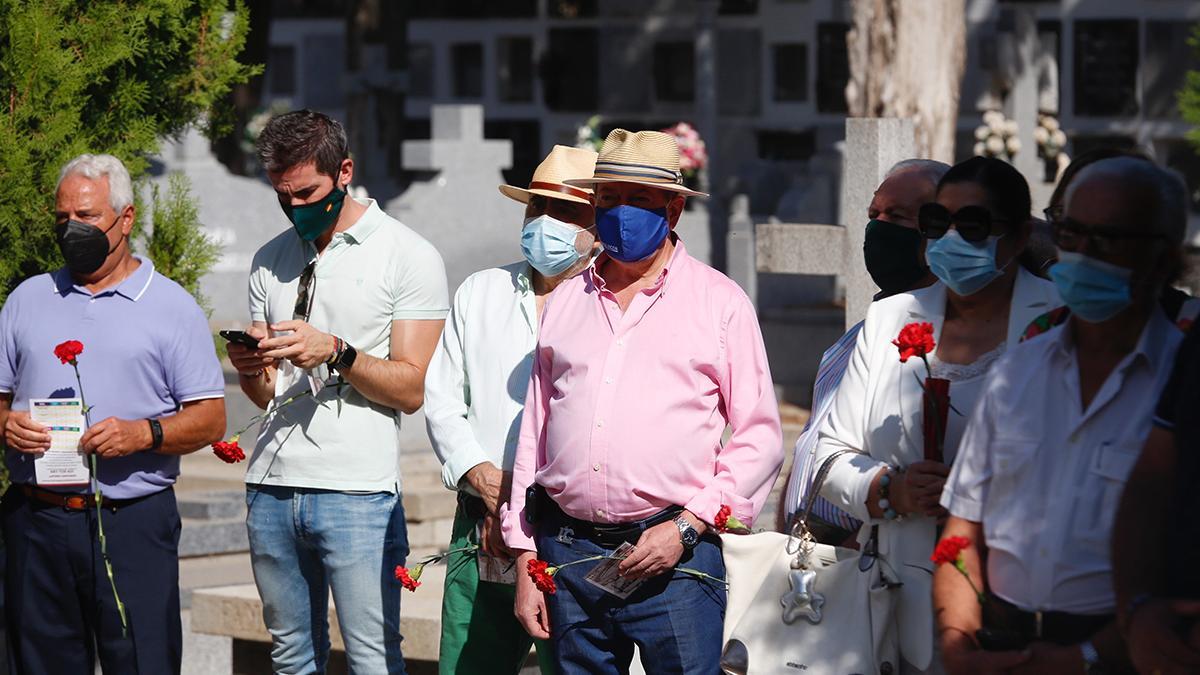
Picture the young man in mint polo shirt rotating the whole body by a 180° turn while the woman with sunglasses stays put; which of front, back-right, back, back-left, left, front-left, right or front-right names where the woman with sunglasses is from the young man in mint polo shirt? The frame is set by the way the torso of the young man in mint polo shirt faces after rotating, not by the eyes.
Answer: right

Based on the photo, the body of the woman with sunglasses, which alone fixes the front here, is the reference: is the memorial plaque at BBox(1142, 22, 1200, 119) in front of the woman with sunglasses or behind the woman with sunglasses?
behind

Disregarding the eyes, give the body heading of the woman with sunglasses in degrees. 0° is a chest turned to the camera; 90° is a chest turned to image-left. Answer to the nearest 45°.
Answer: approximately 45°

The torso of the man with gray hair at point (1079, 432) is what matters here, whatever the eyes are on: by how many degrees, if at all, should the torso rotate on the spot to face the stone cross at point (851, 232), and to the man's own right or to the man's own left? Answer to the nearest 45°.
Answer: approximately 135° to the man's own right

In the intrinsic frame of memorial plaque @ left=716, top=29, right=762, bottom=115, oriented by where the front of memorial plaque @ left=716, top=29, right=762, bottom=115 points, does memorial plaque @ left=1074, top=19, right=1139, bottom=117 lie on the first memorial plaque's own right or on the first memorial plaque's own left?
on the first memorial plaque's own left

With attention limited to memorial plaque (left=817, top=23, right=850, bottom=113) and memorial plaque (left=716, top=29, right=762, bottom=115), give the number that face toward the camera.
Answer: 2

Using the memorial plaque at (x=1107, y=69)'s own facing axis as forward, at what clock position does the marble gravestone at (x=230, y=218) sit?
The marble gravestone is roughly at 2 o'clock from the memorial plaque.

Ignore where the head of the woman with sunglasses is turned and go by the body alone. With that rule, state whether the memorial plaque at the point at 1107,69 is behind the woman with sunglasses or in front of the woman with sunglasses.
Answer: behind

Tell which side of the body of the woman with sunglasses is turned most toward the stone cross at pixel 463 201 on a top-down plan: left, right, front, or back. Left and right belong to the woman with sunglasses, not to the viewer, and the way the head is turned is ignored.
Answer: right

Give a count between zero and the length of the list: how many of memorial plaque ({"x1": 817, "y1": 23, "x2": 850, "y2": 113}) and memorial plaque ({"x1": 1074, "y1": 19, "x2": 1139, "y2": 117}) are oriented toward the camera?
2

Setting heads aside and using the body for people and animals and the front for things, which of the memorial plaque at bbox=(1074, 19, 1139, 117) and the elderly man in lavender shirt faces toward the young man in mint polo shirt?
the memorial plaque

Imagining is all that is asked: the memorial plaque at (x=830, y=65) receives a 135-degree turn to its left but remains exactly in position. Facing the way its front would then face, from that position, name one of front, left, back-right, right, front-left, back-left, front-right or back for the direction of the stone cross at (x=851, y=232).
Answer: back-right

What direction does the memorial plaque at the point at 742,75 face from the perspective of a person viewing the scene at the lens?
facing the viewer

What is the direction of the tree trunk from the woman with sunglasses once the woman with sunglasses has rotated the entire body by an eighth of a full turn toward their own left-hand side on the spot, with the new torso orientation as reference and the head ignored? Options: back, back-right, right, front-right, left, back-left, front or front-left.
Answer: back

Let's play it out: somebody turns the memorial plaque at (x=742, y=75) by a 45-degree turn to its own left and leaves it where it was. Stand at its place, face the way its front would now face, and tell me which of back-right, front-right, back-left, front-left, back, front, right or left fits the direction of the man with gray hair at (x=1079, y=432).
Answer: front-right

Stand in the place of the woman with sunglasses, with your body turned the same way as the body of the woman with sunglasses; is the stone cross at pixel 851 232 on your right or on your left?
on your right

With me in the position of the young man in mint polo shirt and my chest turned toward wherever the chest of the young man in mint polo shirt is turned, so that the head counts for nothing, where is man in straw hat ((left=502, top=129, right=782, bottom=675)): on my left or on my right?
on my left

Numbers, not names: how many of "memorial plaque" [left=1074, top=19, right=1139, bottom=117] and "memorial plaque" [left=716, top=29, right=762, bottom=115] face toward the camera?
2
